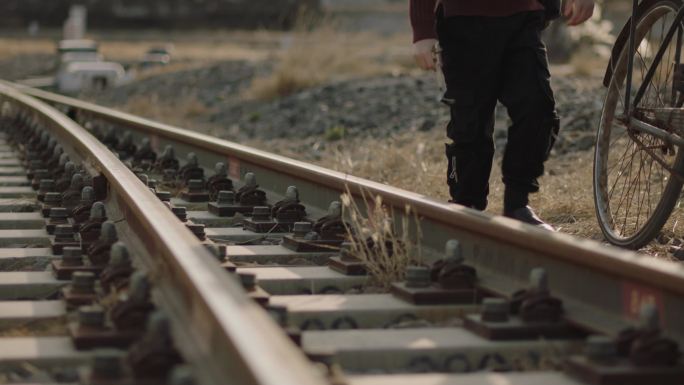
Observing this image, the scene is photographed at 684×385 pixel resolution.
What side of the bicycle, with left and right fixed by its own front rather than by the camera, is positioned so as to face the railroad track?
right

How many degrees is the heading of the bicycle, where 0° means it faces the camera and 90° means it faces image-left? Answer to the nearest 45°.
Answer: approximately 315°

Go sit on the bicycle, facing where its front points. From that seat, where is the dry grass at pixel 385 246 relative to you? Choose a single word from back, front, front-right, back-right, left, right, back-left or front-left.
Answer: right
